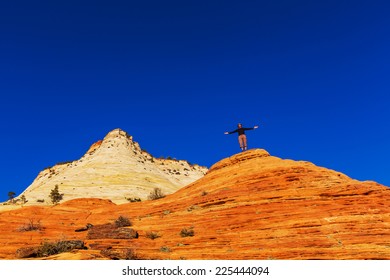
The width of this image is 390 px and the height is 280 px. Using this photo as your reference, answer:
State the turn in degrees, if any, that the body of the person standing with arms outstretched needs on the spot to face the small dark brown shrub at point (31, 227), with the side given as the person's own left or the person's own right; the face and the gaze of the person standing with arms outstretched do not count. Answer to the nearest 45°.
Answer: approximately 45° to the person's own right

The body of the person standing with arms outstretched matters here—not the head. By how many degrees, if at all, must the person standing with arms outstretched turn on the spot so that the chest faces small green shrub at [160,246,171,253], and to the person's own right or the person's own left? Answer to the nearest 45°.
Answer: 0° — they already face it

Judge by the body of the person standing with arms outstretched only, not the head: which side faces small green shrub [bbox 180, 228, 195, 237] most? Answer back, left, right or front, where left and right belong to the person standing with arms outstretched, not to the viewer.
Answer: front

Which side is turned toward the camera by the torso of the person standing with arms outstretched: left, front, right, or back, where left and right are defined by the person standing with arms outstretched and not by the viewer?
front
